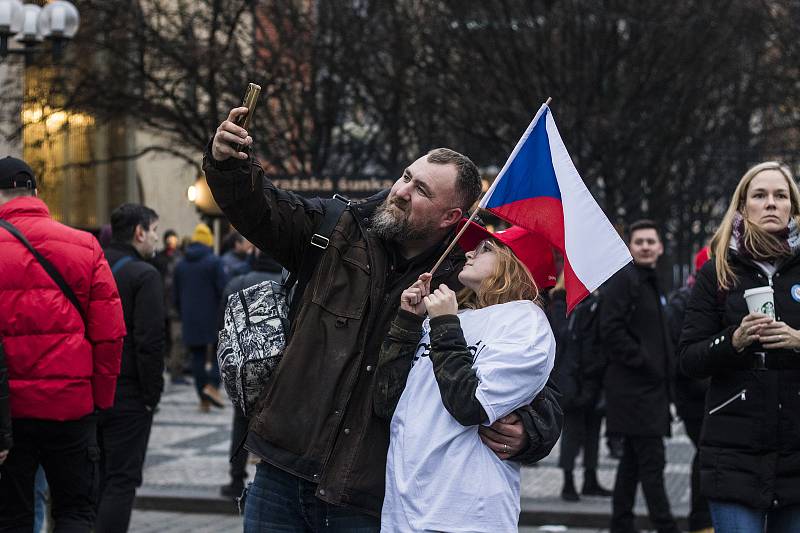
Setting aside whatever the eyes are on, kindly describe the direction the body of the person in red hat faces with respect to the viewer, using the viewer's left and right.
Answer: facing the viewer and to the left of the viewer

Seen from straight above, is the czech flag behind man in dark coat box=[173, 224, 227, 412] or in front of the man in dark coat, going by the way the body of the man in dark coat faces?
behind

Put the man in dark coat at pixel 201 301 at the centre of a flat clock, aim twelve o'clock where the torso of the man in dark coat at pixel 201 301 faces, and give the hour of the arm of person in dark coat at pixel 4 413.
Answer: the arm of person in dark coat at pixel 4 413 is roughly at 6 o'clock from the man in dark coat at pixel 201 301.

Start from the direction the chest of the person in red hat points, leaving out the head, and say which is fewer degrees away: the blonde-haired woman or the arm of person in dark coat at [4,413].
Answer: the arm of person in dark coat

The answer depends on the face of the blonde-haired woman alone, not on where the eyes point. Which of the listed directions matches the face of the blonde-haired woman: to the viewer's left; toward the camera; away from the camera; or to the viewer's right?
toward the camera

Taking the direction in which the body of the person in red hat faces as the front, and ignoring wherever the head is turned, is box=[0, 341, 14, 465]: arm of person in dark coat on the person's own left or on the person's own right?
on the person's own right

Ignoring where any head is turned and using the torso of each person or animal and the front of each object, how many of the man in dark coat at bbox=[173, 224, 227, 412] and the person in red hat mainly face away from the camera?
1

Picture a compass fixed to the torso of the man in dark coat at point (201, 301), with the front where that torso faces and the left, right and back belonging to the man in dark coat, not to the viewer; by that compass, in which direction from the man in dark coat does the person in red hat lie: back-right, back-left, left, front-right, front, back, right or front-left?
back

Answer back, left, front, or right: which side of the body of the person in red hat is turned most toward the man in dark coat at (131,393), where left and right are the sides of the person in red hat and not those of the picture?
right

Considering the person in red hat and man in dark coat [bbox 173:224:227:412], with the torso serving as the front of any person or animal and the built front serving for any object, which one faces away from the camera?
the man in dark coat

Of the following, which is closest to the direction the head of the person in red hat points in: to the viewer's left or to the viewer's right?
to the viewer's left

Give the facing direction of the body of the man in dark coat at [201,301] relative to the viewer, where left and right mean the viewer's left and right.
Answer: facing away from the viewer

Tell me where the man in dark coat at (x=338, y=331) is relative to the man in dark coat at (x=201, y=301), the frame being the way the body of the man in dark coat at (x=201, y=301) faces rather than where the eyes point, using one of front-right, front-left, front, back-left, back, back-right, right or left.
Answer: back

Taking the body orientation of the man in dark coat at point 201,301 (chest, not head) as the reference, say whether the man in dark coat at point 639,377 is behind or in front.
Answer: behind
